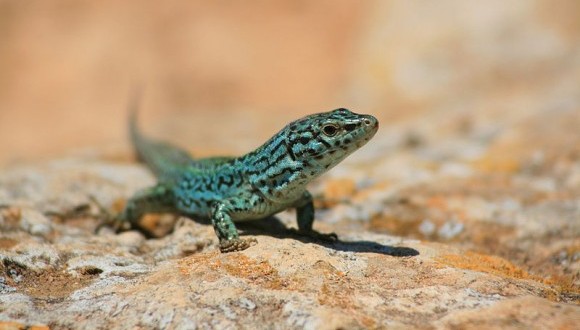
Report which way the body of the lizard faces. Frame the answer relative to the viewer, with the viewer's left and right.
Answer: facing the viewer and to the right of the viewer
